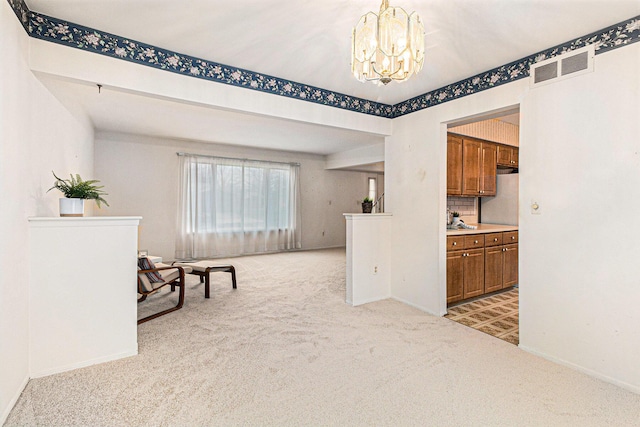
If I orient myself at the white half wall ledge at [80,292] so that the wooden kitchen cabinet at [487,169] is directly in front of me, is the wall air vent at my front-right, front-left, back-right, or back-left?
front-right

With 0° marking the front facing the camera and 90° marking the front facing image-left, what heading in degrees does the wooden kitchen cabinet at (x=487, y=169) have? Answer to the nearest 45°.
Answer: approximately 315°

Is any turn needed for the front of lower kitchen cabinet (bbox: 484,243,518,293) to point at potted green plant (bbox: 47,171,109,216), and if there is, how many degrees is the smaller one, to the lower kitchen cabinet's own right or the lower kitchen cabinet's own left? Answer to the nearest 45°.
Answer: approximately 90° to the lower kitchen cabinet's own right

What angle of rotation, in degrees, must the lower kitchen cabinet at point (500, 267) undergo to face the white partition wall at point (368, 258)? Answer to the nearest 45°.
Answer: approximately 90° to its right

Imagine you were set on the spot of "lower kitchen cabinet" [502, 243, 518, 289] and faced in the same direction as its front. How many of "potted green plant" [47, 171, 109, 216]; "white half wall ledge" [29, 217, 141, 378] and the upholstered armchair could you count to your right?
3

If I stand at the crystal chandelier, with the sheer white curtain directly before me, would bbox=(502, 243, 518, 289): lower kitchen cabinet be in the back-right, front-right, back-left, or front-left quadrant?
front-right

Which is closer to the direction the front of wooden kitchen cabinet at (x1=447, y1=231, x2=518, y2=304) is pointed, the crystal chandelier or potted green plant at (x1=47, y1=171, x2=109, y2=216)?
the crystal chandelier

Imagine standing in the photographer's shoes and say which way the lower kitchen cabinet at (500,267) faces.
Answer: facing the viewer and to the right of the viewer

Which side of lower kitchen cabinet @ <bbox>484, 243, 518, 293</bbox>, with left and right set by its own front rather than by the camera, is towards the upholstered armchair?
right

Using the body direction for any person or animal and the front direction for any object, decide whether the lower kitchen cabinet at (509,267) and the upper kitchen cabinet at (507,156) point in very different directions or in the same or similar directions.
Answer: same or similar directions

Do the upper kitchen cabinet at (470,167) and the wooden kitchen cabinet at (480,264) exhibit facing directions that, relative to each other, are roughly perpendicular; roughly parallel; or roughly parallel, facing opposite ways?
roughly parallel

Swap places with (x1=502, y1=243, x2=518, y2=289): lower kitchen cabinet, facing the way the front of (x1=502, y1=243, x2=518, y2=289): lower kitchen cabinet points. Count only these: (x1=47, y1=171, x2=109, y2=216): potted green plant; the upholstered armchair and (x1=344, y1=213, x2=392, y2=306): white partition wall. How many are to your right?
3

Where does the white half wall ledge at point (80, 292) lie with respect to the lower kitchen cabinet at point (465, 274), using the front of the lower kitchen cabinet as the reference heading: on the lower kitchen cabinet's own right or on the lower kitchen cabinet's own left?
on the lower kitchen cabinet's own right

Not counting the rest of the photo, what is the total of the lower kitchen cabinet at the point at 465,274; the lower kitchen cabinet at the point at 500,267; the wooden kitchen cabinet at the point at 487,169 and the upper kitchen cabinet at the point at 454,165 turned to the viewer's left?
0

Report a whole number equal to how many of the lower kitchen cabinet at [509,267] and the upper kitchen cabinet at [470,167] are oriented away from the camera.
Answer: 0
